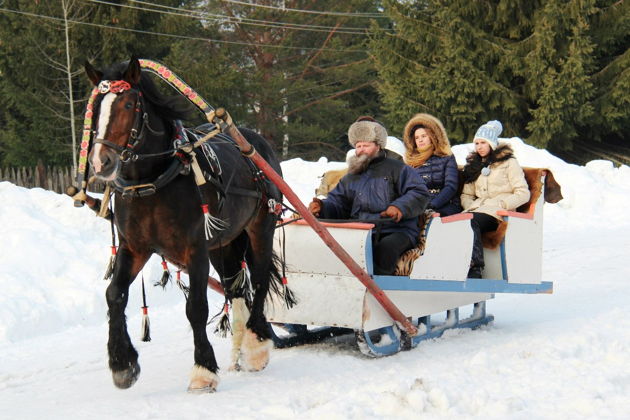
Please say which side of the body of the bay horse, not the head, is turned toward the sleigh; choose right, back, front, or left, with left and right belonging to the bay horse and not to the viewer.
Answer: back

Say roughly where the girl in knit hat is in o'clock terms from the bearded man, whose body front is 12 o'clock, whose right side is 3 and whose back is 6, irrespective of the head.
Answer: The girl in knit hat is roughly at 6 o'clock from the bearded man.

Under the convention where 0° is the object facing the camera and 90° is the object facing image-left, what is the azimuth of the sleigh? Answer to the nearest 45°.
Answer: approximately 45°
